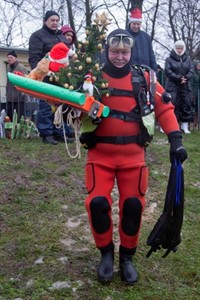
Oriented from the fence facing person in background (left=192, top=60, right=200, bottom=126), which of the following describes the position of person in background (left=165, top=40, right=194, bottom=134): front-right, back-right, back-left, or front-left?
front-right

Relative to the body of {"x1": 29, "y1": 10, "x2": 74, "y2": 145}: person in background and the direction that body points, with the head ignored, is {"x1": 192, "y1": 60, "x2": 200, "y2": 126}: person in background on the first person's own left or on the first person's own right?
on the first person's own left

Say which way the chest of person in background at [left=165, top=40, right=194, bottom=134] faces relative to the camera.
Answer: toward the camera

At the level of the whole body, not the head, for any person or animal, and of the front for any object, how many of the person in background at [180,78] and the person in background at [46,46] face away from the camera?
0

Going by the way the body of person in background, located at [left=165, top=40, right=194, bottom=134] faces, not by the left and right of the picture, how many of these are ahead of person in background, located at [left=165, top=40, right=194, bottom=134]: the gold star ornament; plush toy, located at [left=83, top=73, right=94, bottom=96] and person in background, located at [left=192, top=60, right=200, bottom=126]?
2

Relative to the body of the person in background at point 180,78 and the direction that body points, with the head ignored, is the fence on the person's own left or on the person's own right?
on the person's own right

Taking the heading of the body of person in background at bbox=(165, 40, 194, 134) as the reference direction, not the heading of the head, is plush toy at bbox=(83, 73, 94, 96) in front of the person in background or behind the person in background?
in front

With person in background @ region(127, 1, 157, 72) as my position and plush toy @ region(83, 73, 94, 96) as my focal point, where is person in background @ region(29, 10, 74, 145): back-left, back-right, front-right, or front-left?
front-right

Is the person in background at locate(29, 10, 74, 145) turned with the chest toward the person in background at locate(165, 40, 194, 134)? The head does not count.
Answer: no

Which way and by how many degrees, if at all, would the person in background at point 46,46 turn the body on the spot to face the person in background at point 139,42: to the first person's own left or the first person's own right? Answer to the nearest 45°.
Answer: approximately 45° to the first person's own left

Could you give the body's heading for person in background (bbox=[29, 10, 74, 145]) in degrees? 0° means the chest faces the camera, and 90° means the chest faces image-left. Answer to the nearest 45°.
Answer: approximately 315°
